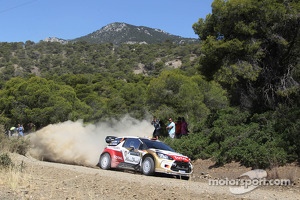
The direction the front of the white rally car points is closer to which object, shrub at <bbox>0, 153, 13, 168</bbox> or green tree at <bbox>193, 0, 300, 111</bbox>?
the green tree

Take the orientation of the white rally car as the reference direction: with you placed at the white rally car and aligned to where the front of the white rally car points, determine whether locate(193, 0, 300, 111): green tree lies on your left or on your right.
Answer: on your left

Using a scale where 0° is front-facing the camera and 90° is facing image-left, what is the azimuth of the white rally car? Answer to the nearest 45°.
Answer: approximately 315°

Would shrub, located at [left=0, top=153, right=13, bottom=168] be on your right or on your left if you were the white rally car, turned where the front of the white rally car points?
on your right
